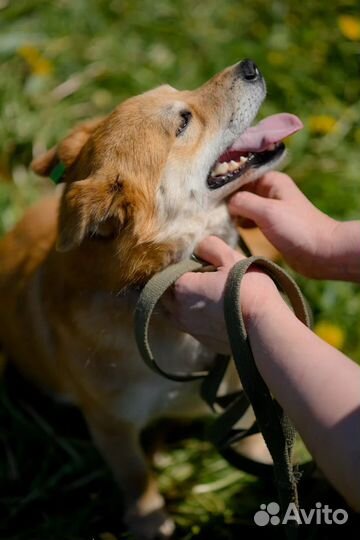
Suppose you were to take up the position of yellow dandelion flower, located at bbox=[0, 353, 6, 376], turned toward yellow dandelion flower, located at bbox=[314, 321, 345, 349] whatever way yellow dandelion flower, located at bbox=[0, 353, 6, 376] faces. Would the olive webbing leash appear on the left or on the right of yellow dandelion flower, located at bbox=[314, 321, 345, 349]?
right

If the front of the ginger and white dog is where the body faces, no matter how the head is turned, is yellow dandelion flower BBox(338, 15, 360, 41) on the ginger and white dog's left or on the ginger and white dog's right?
on the ginger and white dog's left
